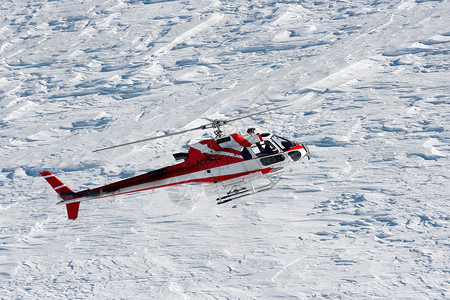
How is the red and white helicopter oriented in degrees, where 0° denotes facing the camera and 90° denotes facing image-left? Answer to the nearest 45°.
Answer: approximately 270°
